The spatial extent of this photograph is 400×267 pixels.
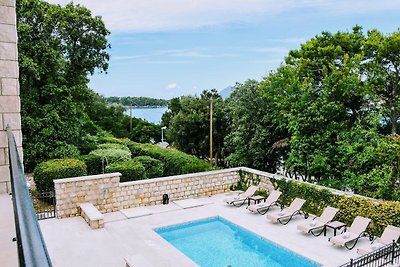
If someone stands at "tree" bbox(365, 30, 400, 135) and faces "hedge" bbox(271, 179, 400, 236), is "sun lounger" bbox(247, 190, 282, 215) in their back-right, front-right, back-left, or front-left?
front-right

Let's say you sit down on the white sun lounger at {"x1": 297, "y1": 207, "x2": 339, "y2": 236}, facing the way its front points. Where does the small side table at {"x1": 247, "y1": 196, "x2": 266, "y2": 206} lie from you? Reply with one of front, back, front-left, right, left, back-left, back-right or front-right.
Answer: right

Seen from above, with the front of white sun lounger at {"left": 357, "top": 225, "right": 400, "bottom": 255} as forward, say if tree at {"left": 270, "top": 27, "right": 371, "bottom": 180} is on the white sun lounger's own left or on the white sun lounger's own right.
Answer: on the white sun lounger's own right

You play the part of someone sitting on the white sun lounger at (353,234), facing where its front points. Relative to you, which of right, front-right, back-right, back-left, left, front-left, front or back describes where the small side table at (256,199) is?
right

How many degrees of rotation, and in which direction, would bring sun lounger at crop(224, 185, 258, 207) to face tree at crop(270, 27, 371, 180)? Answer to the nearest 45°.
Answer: approximately 180°

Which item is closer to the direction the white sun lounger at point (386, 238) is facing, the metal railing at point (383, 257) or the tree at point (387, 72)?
the metal railing

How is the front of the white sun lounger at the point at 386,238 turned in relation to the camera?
facing the viewer and to the left of the viewer

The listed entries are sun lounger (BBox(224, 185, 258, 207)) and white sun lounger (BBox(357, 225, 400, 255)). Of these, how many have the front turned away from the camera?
0

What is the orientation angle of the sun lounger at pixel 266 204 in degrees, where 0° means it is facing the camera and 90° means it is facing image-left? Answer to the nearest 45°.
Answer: approximately 45°

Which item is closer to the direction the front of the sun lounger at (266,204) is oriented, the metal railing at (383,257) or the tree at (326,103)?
the metal railing

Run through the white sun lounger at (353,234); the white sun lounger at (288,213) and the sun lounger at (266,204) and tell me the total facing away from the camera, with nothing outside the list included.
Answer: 0

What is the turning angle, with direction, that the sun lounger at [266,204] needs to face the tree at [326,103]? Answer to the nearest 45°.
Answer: approximately 180°

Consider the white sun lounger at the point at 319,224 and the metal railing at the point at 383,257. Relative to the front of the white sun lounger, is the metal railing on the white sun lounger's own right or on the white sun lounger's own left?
on the white sun lounger's own left

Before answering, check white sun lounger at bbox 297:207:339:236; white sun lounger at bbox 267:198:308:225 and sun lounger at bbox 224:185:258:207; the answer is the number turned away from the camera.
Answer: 0
